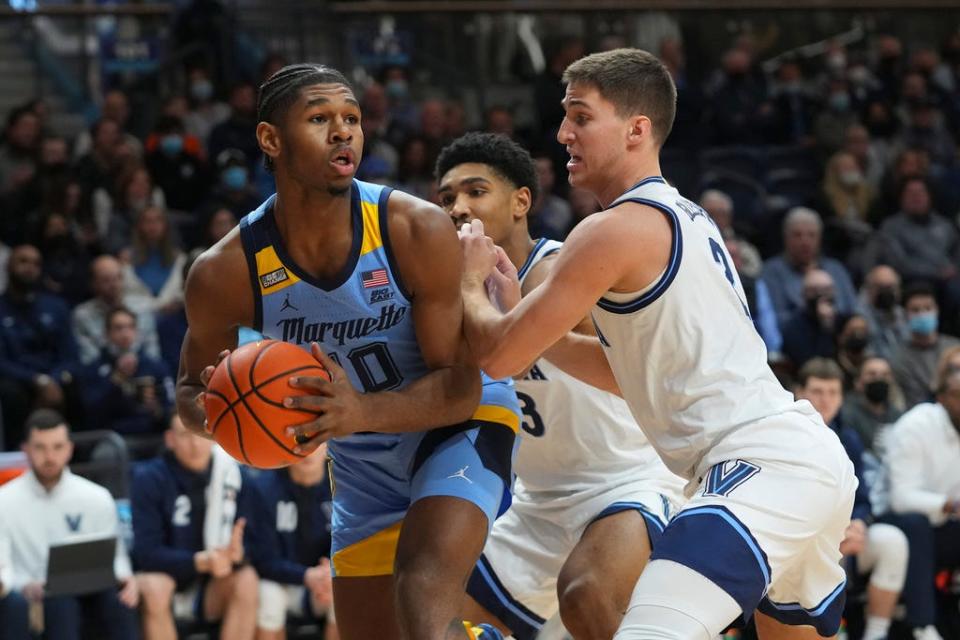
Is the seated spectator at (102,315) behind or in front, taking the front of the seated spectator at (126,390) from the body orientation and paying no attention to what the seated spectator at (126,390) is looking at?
behind

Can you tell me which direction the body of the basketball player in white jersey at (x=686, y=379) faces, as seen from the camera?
to the viewer's left

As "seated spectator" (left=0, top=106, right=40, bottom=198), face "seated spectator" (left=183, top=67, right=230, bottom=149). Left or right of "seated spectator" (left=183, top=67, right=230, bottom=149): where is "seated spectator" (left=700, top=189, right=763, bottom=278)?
right

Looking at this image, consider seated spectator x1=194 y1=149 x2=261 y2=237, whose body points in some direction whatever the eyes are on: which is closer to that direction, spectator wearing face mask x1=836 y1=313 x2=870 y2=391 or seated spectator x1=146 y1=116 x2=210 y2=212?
the spectator wearing face mask

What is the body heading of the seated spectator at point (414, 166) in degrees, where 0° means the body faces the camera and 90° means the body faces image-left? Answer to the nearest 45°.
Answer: approximately 0°

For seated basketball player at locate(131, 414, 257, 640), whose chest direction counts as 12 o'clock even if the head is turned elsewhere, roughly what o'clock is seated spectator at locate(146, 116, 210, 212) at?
seated spectator at locate(146, 116, 210, 212) is roughly at 6 o'clock from seated basketball player at locate(131, 414, 257, 640).

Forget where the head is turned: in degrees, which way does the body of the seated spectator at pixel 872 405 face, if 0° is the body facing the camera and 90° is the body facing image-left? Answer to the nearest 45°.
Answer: approximately 0°

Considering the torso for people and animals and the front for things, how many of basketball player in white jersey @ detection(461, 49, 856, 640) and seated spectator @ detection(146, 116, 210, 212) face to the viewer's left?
1

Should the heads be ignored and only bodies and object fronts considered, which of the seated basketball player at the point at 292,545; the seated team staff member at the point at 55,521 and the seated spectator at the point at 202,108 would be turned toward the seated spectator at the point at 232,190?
the seated spectator at the point at 202,108
